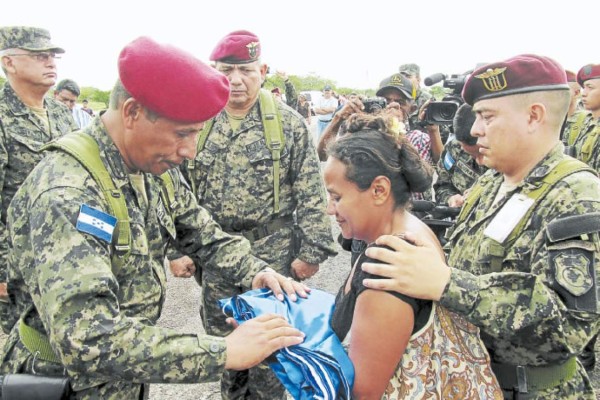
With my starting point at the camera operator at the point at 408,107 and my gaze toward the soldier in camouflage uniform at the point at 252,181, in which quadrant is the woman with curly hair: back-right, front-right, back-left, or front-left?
front-left

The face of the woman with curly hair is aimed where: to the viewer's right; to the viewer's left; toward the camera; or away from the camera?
to the viewer's left

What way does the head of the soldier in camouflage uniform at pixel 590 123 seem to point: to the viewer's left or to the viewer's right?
to the viewer's left

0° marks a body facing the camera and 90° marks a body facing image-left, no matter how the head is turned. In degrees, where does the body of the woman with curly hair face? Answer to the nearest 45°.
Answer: approximately 90°

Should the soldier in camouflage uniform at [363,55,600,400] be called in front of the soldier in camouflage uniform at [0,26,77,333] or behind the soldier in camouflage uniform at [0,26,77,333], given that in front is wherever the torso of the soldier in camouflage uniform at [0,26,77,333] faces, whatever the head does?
in front

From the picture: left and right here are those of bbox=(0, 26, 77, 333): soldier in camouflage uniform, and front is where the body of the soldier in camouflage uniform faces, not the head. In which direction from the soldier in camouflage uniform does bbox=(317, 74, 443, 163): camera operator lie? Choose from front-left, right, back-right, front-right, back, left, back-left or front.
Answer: front-left

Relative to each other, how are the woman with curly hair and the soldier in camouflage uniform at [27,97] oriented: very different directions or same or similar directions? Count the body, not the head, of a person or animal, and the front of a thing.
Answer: very different directions

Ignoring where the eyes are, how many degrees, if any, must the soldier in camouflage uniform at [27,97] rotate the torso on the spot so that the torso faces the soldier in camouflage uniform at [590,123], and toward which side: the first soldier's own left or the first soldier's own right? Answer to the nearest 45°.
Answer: approximately 45° to the first soldier's own left

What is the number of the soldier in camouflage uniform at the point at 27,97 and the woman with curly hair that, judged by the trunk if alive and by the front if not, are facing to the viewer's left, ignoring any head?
1
